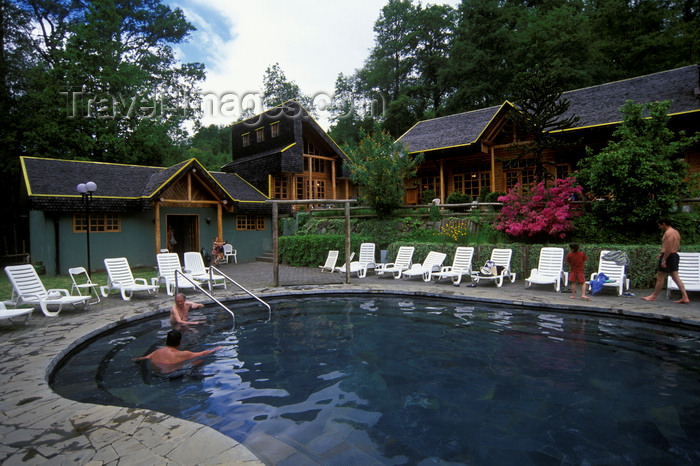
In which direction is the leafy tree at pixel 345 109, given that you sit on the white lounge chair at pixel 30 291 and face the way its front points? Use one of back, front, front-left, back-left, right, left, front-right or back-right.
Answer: left

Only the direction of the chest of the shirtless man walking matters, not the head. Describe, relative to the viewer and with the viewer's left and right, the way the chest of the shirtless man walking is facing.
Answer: facing to the left of the viewer

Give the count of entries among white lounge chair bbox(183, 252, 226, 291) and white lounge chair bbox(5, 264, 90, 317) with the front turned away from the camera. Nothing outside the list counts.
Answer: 0

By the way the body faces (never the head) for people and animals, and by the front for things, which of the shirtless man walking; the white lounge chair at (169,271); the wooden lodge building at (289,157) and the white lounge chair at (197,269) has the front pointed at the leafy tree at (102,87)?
the shirtless man walking

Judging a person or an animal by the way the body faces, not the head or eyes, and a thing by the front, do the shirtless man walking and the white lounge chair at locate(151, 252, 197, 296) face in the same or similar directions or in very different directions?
very different directions

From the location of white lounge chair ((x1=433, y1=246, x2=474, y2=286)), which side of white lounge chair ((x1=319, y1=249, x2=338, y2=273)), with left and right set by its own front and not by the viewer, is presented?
left

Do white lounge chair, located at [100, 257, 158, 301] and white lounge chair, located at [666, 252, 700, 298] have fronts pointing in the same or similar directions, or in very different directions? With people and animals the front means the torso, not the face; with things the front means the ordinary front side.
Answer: very different directions
